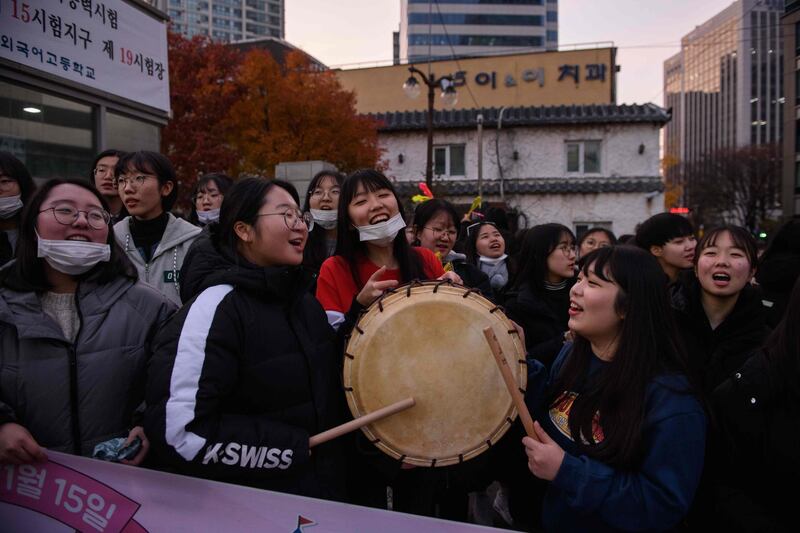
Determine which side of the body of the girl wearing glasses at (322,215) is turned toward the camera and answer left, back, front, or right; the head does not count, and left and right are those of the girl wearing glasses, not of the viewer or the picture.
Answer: front

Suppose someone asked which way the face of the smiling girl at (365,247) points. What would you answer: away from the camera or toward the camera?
toward the camera

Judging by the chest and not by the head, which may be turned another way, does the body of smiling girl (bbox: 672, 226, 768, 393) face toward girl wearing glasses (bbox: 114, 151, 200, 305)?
no

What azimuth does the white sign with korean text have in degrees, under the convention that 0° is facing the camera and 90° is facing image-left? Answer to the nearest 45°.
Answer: approximately 315°

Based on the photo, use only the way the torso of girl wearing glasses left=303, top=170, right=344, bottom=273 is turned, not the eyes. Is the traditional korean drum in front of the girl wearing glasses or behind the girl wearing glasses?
in front

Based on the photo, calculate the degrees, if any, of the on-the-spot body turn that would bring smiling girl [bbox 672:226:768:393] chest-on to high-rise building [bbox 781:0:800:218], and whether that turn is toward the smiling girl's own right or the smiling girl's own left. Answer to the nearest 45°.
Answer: approximately 180°

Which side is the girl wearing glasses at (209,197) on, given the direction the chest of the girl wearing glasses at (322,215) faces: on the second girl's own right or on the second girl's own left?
on the second girl's own right

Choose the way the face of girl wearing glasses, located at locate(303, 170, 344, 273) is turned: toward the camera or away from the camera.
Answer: toward the camera

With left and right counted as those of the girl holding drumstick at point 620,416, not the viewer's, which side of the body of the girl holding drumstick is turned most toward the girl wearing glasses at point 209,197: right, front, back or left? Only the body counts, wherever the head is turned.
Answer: right

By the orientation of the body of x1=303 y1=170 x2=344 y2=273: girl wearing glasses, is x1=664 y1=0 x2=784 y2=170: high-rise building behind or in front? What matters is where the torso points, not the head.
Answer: behind

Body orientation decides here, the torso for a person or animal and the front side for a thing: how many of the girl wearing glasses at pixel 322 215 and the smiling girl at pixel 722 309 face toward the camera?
2

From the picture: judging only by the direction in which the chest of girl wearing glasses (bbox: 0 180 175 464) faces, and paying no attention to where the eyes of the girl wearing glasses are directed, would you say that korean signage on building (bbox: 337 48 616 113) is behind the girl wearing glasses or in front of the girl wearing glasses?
behind

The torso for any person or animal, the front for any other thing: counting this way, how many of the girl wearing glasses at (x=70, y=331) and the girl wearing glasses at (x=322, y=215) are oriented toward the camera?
2

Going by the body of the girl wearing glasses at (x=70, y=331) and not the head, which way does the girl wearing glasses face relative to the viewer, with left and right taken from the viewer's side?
facing the viewer

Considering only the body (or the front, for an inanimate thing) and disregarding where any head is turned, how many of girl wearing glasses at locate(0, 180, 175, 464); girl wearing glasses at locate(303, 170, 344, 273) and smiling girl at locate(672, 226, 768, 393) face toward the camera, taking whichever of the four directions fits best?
3

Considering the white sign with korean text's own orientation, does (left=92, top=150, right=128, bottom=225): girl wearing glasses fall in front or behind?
in front
